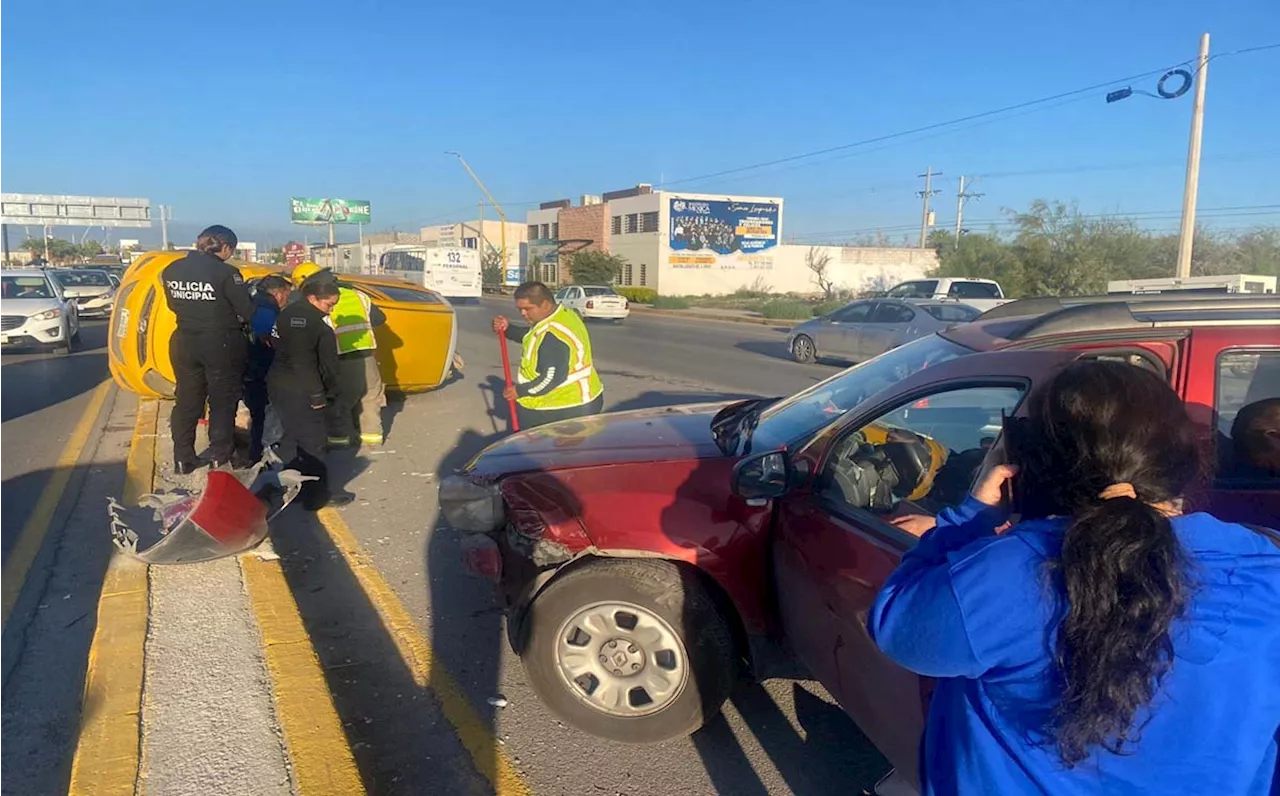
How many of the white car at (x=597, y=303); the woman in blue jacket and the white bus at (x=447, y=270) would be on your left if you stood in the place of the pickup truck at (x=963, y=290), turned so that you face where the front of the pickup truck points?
1

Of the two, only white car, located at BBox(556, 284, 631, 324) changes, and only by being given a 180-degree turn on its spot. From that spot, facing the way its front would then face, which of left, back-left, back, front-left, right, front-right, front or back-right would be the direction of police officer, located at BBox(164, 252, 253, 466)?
front-right

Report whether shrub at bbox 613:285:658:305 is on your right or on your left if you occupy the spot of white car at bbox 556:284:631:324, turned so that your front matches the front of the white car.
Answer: on your right

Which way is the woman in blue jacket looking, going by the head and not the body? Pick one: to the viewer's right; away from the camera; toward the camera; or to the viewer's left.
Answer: away from the camera

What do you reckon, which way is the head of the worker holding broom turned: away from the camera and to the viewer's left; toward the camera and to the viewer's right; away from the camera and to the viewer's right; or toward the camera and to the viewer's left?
toward the camera and to the viewer's left

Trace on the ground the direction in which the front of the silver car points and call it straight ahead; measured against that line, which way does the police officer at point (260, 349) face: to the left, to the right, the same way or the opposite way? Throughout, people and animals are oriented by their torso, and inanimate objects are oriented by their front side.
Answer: to the right

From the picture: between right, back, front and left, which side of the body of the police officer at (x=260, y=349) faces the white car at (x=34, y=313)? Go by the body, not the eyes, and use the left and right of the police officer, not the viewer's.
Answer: left

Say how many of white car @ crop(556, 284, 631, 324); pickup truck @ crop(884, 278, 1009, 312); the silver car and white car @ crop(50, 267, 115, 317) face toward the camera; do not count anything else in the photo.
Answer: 1

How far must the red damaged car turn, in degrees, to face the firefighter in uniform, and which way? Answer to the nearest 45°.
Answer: approximately 45° to its right

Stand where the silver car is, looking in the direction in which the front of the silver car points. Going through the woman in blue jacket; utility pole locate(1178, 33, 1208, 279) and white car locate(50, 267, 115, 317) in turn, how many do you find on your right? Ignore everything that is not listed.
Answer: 1

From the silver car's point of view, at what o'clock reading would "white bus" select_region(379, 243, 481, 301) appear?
The white bus is roughly at 12 o'clock from the silver car.

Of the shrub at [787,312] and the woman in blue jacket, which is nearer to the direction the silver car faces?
the shrub

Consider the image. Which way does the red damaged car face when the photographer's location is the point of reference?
facing to the left of the viewer
